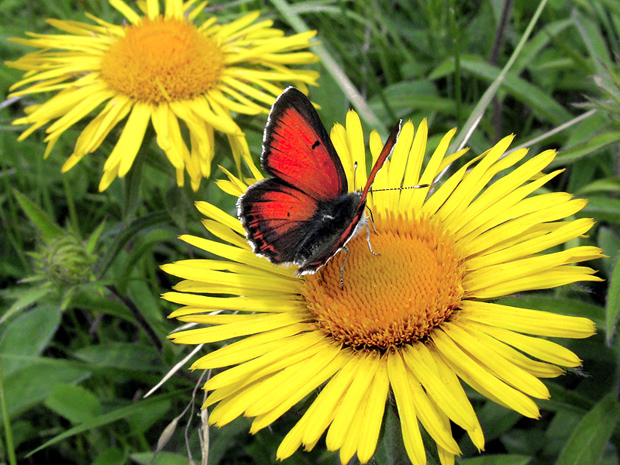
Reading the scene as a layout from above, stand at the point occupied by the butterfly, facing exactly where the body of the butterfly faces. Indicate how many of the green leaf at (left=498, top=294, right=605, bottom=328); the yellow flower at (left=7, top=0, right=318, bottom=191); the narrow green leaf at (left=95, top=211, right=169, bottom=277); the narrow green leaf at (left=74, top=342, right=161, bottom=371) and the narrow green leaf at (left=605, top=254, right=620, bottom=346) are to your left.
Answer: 3

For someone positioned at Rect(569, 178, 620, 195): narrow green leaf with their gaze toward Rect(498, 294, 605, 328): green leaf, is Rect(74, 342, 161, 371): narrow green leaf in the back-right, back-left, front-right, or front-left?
front-right

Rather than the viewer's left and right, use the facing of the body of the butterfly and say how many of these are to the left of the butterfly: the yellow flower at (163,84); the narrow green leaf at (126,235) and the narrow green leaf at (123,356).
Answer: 3

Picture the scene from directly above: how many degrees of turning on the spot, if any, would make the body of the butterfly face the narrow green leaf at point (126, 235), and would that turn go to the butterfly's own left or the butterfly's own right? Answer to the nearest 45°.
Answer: approximately 90° to the butterfly's own left

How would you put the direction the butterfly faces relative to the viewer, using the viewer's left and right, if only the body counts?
facing away from the viewer and to the right of the viewer

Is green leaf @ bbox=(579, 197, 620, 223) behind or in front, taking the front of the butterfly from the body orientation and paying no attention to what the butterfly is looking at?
in front

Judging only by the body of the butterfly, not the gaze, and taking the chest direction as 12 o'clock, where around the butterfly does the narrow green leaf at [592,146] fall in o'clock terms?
The narrow green leaf is roughly at 1 o'clock from the butterfly.

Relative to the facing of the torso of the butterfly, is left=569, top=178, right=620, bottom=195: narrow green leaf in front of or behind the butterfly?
in front

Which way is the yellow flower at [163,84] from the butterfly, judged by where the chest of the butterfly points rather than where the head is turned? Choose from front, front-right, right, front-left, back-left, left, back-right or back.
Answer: left

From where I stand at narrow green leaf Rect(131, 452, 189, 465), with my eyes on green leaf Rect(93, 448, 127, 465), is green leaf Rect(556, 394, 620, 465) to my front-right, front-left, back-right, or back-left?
back-right
